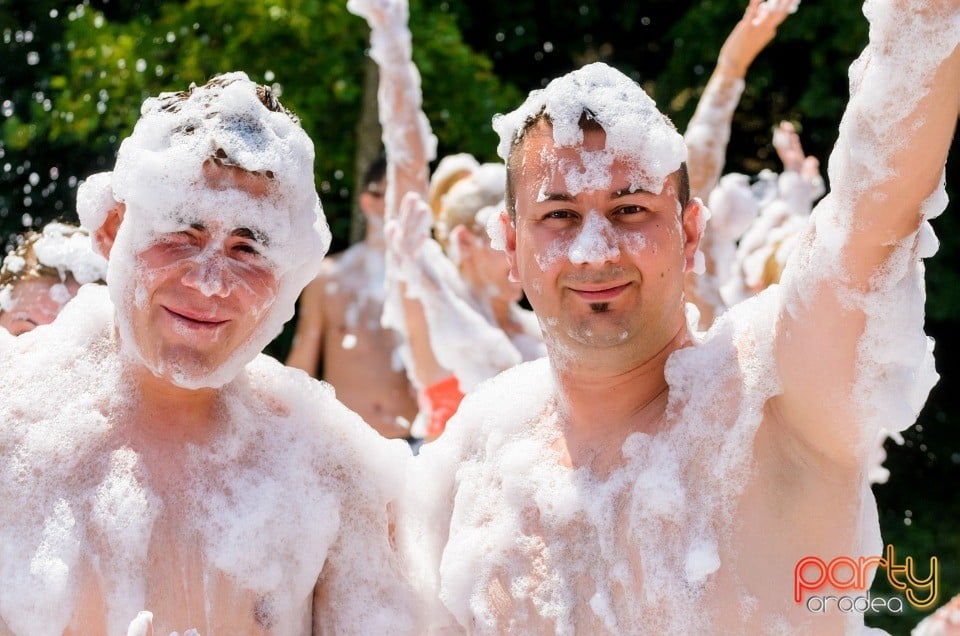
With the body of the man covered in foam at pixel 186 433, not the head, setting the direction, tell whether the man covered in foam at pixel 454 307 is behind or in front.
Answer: behind

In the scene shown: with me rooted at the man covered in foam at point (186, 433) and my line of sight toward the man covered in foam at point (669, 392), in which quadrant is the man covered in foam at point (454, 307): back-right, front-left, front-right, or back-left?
front-left

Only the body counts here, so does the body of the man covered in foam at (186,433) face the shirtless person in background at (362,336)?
no

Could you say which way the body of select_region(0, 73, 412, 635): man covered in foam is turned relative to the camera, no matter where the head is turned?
toward the camera

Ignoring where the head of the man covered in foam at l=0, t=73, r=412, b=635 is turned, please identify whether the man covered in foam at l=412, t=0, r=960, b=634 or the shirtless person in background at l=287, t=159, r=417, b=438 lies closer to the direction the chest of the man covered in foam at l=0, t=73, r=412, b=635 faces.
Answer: the man covered in foam

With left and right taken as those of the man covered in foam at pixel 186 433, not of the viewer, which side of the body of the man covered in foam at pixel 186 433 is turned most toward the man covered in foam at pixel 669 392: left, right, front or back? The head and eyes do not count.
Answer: left

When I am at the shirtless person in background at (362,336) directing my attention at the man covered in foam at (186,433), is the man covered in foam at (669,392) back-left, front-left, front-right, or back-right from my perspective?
front-left
